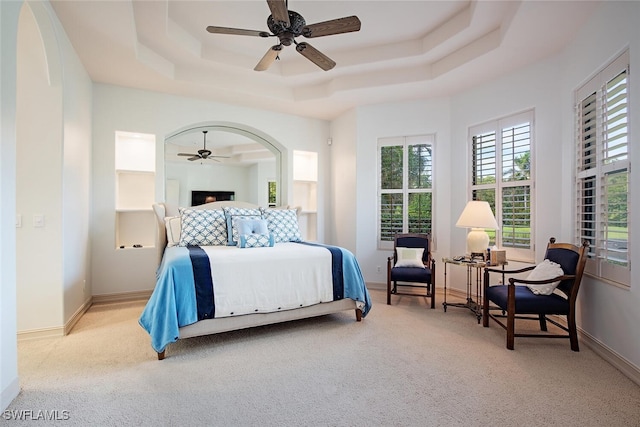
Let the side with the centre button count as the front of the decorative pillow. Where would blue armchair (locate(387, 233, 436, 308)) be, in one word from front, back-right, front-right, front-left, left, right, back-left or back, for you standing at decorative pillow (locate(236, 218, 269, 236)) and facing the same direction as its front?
left

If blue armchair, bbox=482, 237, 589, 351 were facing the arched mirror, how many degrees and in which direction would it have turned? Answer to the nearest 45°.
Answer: approximately 45° to its right

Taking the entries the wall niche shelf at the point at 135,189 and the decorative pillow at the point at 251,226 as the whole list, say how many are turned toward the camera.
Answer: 2

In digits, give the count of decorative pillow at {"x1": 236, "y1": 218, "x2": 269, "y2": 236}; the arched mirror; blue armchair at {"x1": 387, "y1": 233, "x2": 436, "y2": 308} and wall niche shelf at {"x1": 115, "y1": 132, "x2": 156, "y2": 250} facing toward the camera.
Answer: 4

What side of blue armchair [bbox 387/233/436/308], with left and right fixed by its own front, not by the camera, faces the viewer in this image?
front

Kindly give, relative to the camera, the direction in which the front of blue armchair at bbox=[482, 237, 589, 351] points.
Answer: facing the viewer and to the left of the viewer

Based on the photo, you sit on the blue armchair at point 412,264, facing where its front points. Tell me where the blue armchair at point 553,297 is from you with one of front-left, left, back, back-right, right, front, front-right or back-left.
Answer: front-left

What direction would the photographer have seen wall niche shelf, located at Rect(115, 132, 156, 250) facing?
facing the viewer

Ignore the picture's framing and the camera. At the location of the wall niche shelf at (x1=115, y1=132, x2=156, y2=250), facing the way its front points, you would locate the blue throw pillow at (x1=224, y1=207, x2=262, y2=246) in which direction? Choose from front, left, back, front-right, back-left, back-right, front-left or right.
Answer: front-left

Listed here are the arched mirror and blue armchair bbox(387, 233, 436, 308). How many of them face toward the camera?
2

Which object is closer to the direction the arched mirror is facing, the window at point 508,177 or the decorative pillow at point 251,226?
the decorative pillow

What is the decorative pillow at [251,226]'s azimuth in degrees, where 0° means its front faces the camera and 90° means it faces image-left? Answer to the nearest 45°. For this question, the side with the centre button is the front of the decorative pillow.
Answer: approximately 0°

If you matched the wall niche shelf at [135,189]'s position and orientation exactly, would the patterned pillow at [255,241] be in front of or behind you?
in front

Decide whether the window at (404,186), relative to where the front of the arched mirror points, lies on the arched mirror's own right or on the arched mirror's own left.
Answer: on the arched mirror's own left

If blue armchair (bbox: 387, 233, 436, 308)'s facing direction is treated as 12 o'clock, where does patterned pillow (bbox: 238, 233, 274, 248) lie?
The patterned pillow is roughly at 2 o'clock from the blue armchair.

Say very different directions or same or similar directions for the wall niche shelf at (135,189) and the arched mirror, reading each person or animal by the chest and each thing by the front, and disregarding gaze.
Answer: same or similar directions
